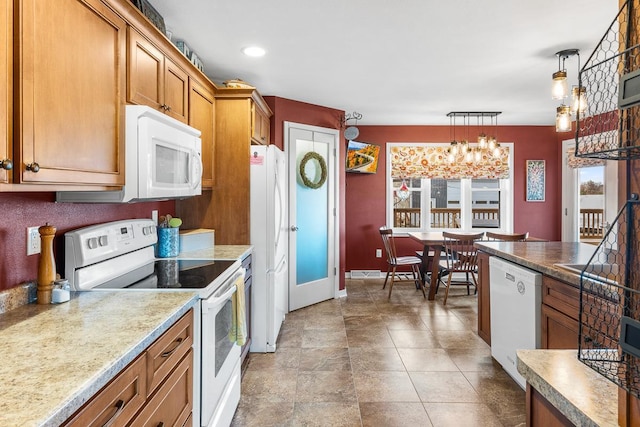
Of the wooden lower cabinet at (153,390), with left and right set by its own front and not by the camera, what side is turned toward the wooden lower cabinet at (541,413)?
front

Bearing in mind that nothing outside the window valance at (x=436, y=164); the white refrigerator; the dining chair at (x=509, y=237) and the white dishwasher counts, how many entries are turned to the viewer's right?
1

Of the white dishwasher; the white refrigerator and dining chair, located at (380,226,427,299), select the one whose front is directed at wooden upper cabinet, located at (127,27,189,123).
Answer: the white dishwasher

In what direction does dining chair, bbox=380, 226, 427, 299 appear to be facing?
to the viewer's right

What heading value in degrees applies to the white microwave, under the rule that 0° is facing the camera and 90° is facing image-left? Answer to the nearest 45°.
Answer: approximately 315°

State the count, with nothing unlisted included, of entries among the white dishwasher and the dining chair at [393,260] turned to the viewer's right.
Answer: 1

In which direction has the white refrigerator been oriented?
to the viewer's right

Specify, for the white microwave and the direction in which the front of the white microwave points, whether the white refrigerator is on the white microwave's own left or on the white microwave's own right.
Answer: on the white microwave's own left

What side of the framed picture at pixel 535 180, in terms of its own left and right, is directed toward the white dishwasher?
front

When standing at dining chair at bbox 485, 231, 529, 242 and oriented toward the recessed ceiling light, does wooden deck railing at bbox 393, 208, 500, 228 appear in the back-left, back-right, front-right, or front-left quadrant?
back-right

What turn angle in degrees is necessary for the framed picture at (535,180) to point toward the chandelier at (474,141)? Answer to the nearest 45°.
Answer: approximately 45° to its right

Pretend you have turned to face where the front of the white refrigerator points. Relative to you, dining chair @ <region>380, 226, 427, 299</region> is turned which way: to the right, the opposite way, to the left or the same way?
the same way

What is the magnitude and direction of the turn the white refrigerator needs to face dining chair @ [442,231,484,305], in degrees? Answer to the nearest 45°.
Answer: approximately 45° to its left

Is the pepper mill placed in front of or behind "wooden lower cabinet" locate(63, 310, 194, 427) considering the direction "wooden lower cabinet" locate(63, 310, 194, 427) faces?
behind

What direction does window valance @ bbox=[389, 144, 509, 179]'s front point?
toward the camera

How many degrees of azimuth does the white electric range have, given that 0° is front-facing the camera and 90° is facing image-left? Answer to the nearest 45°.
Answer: approximately 315°

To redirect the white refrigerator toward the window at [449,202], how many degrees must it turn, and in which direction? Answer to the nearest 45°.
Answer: approximately 45° to its left

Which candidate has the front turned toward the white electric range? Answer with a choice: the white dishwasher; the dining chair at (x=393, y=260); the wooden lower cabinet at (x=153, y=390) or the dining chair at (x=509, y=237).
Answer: the white dishwasher

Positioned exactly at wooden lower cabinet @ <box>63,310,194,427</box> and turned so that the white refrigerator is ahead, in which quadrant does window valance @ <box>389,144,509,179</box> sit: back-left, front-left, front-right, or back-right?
front-right

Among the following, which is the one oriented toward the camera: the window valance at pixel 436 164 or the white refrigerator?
the window valance

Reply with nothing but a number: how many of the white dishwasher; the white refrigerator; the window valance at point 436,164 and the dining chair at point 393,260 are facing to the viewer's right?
2

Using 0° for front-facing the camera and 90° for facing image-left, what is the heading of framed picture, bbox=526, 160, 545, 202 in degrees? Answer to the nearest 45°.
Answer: approximately 0°

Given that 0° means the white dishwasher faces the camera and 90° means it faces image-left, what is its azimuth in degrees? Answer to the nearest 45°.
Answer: approximately 45°
